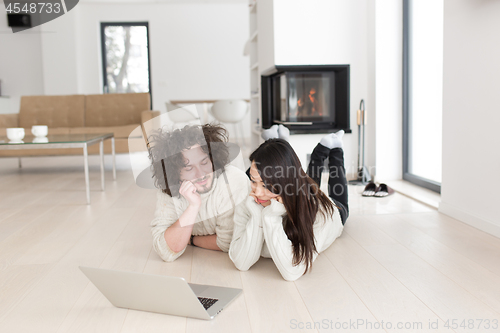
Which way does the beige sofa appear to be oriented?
toward the camera

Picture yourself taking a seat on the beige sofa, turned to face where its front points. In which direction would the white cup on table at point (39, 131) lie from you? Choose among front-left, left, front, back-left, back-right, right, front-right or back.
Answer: front

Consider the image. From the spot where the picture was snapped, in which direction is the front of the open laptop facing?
facing away from the viewer and to the right of the viewer

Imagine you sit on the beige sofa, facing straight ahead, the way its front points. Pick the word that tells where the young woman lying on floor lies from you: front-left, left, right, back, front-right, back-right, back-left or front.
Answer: front

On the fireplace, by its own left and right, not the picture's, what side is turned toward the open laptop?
front

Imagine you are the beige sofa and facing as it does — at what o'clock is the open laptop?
The open laptop is roughly at 12 o'clock from the beige sofa.

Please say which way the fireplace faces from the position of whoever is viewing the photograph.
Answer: facing the viewer

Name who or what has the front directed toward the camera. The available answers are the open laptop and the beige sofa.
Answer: the beige sofa

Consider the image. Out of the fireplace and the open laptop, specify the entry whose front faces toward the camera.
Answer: the fireplace

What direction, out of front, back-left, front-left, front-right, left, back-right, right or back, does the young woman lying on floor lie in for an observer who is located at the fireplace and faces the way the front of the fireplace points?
front

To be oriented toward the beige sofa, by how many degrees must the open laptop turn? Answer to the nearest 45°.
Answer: approximately 45° to its left
